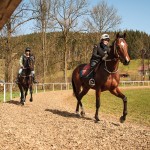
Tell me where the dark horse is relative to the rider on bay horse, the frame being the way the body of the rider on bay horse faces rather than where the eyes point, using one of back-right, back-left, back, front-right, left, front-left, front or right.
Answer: back

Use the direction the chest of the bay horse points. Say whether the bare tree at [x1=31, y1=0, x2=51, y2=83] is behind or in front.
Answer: behind

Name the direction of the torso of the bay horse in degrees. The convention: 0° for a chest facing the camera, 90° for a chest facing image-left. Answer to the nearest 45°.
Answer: approximately 315°

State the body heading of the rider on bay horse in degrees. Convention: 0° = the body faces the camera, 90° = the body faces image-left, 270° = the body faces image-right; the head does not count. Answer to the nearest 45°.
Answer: approximately 315°

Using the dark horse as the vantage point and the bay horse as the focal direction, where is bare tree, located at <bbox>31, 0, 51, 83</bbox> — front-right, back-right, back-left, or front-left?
back-left

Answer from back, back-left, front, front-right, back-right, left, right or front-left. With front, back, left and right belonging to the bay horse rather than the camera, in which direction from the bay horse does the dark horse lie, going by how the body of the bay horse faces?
back

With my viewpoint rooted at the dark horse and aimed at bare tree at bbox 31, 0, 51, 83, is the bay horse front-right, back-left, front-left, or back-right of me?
back-right
